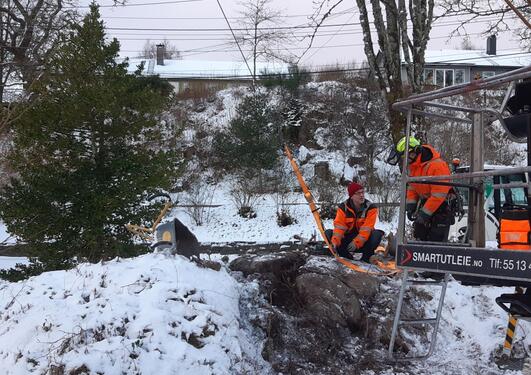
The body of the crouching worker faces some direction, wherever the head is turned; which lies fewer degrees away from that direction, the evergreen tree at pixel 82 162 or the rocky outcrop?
the rocky outcrop

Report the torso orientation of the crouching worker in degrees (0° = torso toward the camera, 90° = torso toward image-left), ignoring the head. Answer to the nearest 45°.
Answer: approximately 0°

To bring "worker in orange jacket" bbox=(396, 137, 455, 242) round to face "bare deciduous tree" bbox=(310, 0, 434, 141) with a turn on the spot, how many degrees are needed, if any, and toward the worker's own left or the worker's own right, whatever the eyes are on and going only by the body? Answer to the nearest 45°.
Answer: approximately 135° to the worker's own right

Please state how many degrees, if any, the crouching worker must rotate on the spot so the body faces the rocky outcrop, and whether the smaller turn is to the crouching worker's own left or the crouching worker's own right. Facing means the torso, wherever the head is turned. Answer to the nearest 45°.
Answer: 0° — they already face it

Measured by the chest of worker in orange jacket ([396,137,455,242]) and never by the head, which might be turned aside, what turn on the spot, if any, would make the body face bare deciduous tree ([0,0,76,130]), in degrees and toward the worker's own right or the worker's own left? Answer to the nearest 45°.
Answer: approximately 90° to the worker's own right

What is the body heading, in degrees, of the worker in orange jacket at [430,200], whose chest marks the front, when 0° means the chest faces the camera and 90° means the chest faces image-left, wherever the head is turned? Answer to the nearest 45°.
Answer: approximately 45°

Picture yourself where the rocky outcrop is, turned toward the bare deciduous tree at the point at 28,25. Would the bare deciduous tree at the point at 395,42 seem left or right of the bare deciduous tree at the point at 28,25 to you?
right
